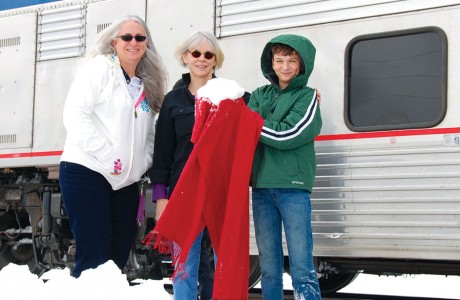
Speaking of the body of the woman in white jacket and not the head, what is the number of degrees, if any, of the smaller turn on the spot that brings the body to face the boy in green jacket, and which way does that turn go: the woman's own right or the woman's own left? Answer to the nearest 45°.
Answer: approximately 45° to the woman's own left

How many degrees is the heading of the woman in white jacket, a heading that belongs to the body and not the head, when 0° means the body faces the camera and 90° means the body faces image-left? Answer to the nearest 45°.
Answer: approximately 315°
